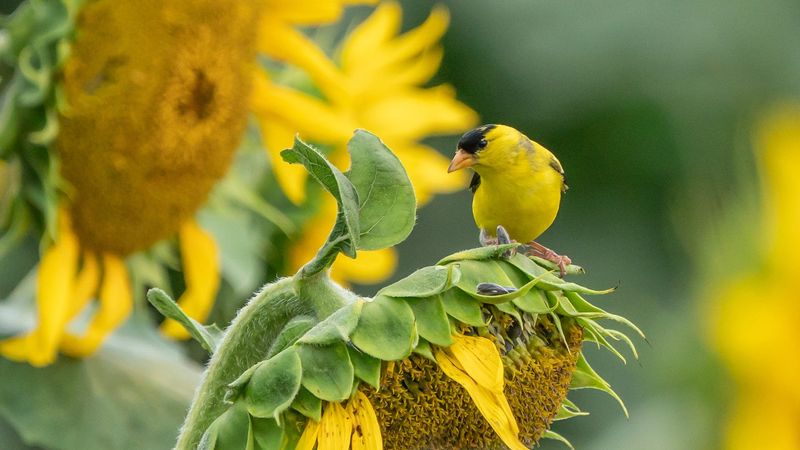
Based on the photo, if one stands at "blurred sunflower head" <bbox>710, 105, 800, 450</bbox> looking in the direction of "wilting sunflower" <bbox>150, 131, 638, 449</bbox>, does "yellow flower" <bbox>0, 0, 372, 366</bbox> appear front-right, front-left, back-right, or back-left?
front-right

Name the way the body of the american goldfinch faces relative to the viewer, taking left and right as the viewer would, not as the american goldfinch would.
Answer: facing the viewer and to the left of the viewer

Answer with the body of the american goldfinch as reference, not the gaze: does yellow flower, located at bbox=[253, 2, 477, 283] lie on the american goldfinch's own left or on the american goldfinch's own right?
on the american goldfinch's own right

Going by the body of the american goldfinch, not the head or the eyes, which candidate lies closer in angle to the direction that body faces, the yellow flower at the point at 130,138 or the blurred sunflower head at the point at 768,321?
the yellow flower

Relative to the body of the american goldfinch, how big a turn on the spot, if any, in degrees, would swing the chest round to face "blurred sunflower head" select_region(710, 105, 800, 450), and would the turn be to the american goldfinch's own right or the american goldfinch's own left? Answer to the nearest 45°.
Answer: approximately 180°

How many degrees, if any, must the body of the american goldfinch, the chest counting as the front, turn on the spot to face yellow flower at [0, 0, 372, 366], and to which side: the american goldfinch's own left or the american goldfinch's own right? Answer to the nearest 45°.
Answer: approximately 90° to the american goldfinch's own right
